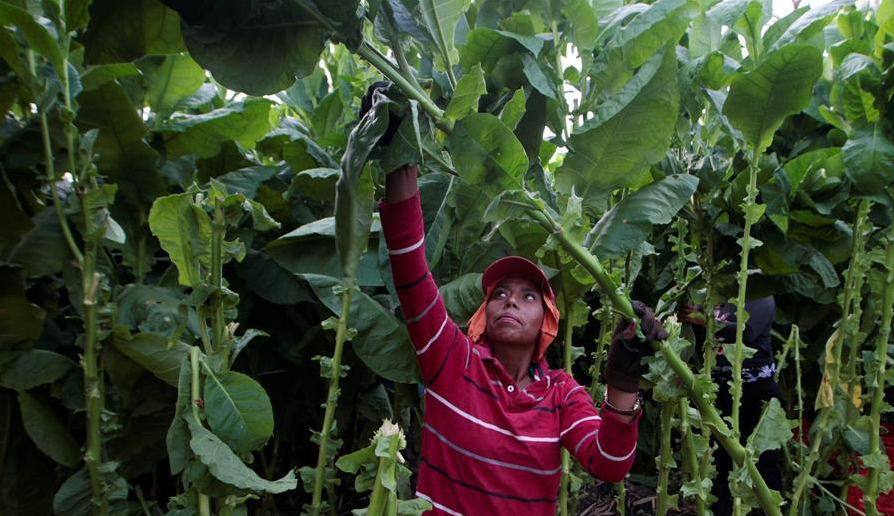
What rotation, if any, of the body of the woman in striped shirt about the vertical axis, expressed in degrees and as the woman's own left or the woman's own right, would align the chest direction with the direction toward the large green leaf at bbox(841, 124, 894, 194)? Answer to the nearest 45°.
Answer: approximately 90° to the woman's own left

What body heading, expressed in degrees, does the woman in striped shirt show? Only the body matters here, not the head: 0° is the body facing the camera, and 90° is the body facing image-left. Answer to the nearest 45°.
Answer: approximately 0°
